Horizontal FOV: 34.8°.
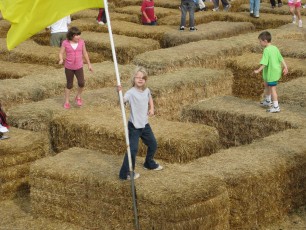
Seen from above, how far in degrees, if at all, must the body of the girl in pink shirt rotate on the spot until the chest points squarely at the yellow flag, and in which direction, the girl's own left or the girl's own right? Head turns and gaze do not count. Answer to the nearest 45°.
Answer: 0° — they already face it

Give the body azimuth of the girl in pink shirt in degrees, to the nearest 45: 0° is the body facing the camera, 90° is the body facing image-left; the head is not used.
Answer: approximately 0°

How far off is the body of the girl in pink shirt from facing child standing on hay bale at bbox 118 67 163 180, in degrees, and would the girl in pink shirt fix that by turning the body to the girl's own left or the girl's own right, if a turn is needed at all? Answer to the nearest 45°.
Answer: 0° — they already face them

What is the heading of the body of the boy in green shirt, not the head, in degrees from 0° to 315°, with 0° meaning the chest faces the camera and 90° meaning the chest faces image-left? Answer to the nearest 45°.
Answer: approximately 135°

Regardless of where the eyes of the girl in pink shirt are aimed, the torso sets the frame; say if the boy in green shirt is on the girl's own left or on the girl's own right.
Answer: on the girl's own left

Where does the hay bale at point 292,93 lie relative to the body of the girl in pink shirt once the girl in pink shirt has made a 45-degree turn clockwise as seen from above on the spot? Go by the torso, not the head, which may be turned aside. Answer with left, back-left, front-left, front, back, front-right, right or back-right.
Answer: back-left

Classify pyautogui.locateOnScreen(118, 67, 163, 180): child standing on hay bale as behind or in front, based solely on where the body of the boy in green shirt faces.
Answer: in front

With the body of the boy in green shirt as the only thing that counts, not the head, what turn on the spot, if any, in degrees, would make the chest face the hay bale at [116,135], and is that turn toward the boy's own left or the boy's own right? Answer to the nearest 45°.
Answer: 0° — they already face it

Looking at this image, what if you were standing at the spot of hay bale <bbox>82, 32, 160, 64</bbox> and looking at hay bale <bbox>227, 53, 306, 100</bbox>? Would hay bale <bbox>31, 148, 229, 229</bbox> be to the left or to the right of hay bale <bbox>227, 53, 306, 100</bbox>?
right

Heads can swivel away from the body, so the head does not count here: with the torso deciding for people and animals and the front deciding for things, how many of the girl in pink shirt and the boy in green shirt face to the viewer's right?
0

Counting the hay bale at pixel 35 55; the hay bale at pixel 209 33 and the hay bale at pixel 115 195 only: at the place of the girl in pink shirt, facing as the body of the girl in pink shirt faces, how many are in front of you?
1
